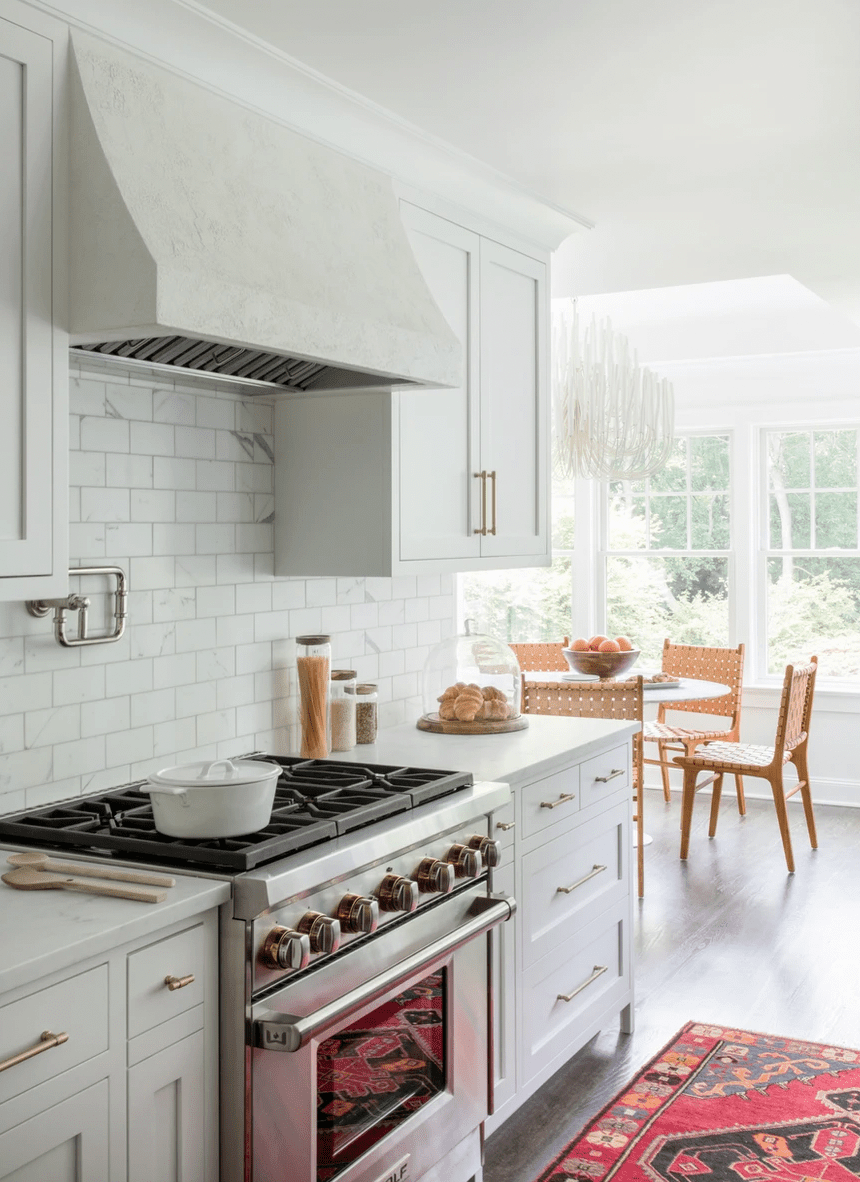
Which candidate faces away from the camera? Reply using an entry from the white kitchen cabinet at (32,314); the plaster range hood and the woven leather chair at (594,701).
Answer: the woven leather chair

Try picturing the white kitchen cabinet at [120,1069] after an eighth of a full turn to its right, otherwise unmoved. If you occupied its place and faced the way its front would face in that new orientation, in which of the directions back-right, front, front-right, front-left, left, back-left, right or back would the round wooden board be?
back-left

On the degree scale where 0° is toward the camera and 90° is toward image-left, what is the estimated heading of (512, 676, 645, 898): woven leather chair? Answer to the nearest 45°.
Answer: approximately 180°

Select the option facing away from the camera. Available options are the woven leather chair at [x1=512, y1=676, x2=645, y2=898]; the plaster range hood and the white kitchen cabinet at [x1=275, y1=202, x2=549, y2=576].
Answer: the woven leather chair

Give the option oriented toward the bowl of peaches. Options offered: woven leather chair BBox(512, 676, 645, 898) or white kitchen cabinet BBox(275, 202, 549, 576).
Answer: the woven leather chair

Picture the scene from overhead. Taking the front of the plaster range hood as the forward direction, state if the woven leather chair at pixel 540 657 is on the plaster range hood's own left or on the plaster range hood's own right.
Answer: on the plaster range hood's own left

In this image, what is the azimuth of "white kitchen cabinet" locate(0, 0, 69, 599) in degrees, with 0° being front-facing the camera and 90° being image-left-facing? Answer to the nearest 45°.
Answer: approximately 315°

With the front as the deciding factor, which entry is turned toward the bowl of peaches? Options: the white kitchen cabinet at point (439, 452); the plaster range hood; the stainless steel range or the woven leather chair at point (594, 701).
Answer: the woven leather chair

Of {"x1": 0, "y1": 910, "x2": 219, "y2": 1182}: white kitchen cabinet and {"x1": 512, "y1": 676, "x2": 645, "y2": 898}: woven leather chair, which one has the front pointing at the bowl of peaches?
the woven leather chair

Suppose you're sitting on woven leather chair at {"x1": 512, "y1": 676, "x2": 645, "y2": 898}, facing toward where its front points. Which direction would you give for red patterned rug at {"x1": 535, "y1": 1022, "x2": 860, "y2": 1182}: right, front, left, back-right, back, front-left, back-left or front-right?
back

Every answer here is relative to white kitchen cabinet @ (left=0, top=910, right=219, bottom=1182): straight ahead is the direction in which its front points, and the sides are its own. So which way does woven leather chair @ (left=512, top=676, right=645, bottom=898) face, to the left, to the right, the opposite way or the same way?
to the left
